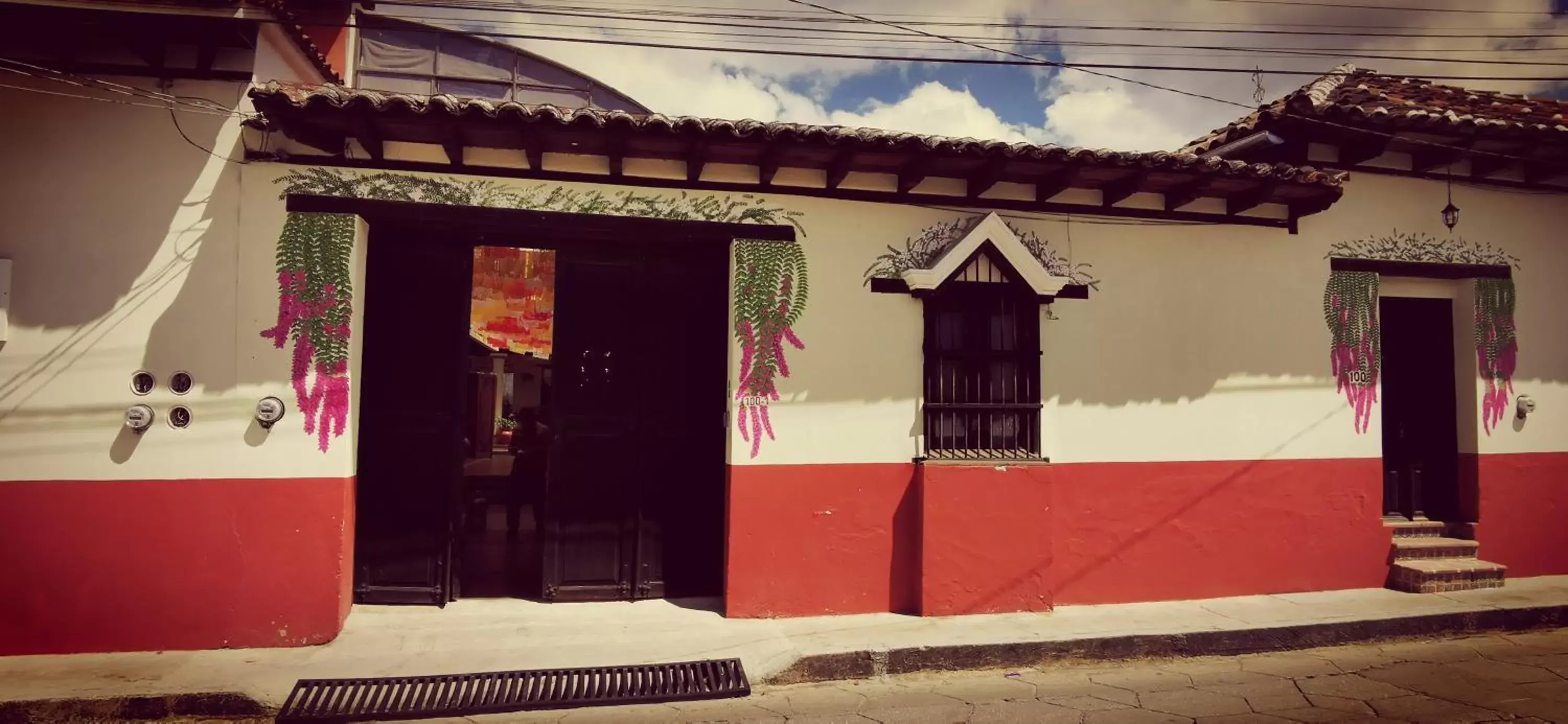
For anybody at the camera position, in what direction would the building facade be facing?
facing the viewer

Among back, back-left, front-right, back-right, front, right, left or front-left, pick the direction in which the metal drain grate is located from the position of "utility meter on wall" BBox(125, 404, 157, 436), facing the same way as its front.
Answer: front-left

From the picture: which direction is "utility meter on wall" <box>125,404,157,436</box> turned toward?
toward the camera

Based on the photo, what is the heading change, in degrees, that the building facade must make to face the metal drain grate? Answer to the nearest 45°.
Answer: approximately 45° to its right
